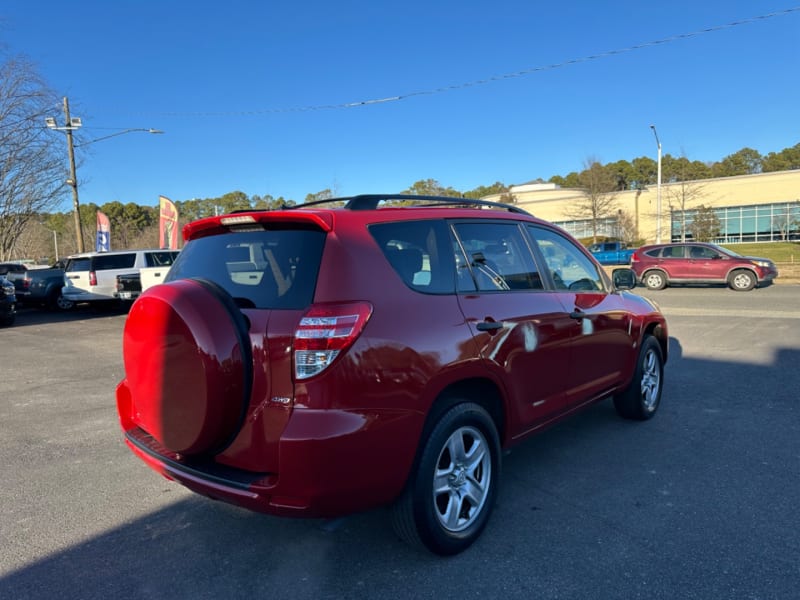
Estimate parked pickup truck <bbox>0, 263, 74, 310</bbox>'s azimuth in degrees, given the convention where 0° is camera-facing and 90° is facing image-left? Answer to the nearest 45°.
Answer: approximately 225°

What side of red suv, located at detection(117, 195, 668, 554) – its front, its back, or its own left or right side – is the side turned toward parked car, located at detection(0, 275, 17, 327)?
left

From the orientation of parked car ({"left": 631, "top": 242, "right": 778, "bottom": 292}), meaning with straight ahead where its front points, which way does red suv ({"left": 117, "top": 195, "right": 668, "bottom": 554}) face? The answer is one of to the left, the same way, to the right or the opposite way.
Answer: to the left

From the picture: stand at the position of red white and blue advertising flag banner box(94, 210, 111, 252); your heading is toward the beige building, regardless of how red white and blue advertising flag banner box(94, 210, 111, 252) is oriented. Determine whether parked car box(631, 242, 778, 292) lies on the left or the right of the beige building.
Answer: right

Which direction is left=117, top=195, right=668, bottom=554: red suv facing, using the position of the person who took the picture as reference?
facing away from the viewer and to the right of the viewer

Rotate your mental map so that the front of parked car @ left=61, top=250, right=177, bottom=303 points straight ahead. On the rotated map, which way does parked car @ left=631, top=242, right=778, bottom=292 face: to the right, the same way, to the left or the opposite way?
to the right

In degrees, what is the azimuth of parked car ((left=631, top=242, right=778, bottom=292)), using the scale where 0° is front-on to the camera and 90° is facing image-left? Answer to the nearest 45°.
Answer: approximately 270°

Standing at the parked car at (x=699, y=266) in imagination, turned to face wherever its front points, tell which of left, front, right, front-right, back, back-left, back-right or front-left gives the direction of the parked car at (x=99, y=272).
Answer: back-right

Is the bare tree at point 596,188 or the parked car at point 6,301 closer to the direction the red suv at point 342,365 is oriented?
the bare tree

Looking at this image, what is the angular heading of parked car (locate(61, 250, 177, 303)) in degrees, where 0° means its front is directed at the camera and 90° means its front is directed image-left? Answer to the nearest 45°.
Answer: approximately 225°

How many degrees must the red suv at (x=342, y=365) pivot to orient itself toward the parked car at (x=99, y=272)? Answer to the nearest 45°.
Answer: approximately 90° to its left
